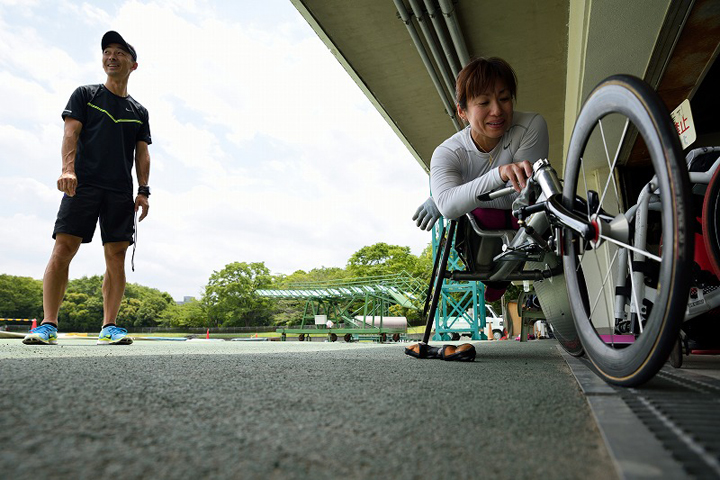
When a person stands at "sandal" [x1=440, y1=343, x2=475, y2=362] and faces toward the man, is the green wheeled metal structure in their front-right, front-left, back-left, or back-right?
front-right

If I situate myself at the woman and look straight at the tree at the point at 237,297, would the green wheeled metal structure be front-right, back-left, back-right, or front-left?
front-right

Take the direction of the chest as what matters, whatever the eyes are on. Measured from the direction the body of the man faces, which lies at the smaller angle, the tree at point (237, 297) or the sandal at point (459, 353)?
the sandal

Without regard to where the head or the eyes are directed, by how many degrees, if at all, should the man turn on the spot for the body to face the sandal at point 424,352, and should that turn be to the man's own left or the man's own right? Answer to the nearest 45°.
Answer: approximately 45° to the man's own left

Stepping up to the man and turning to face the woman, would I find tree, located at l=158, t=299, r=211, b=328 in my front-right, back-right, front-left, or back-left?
back-left

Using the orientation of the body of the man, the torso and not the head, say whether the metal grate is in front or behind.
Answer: in front

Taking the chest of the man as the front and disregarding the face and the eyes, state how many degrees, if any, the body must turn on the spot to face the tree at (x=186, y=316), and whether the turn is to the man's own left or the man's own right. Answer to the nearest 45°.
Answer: approximately 180°

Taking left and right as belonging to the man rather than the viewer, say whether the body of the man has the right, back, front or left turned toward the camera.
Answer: front

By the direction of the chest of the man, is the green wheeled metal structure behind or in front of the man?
behind

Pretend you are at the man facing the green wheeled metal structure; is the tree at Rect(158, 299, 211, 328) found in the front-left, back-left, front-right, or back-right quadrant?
front-left
